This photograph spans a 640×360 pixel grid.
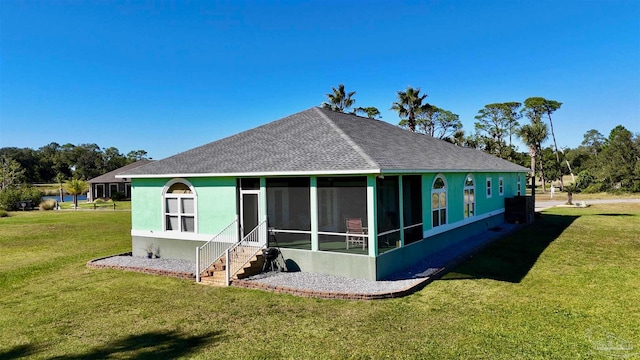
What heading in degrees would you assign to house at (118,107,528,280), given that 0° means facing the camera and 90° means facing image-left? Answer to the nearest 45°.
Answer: approximately 45°

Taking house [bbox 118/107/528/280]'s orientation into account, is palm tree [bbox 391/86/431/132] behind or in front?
behind

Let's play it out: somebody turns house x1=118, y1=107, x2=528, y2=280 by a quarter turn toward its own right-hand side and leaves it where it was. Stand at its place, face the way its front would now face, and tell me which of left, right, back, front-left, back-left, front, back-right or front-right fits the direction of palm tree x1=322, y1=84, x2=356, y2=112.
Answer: front-right
